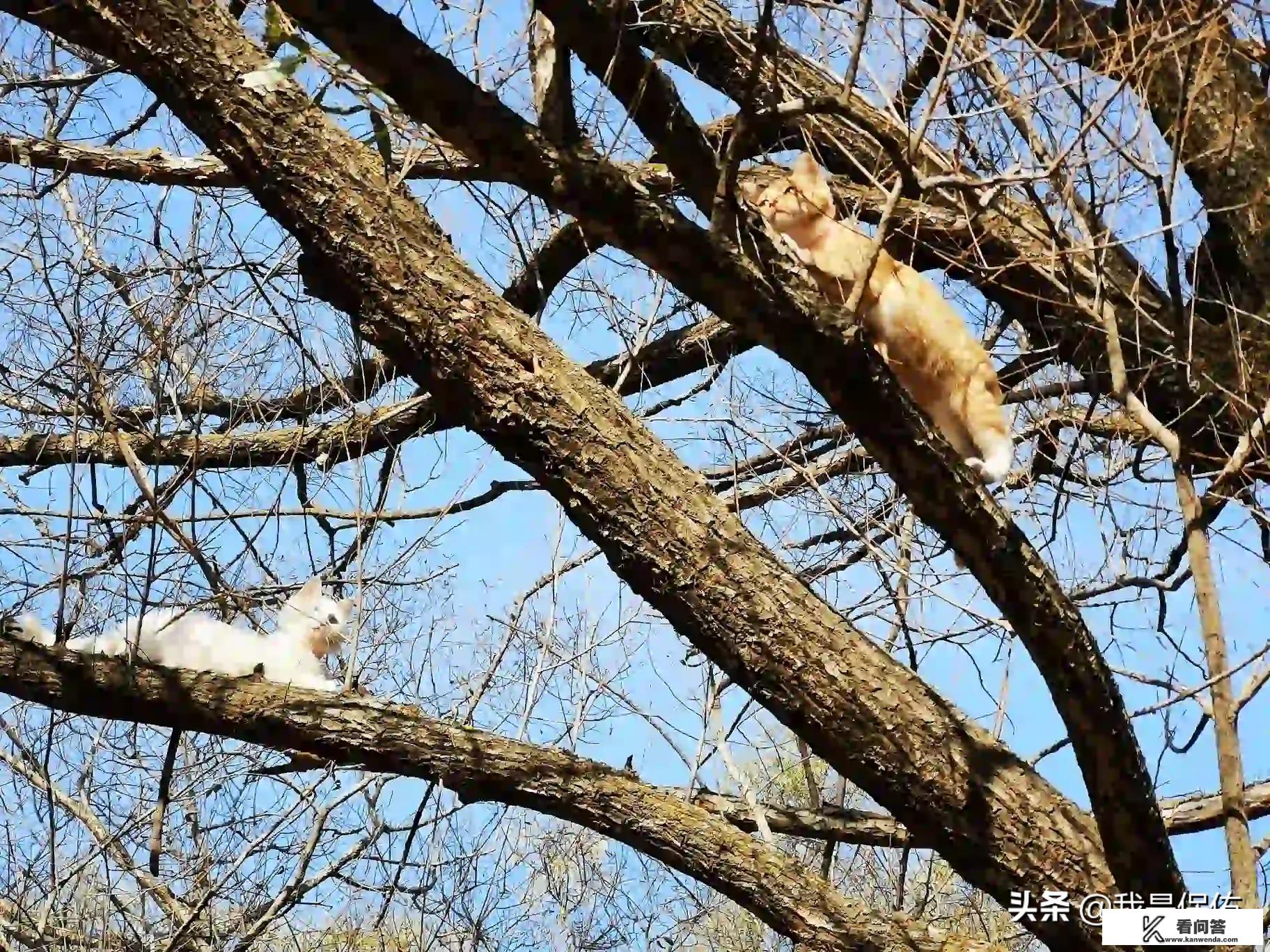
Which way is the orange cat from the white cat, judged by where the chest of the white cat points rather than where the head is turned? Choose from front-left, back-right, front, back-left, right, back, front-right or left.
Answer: front-right

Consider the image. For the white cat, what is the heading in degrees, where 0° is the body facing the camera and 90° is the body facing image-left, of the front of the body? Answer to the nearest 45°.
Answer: approximately 270°
